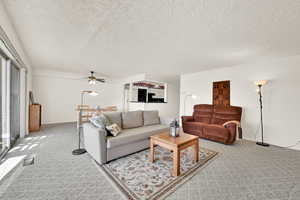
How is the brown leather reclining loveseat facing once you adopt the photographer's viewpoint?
facing the viewer and to the left of the viewer

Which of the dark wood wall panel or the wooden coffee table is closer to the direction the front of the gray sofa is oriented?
the wooden coffee table

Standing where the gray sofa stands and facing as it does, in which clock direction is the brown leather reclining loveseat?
The brown leather reclining loveseat is roughly at 10 o'clock from the gray sofa.

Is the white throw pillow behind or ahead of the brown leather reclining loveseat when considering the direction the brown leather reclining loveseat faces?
ahead

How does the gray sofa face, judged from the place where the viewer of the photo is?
facing the viewer and to the right of the viewer

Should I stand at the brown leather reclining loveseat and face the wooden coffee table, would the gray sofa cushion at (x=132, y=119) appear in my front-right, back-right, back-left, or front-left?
front-right

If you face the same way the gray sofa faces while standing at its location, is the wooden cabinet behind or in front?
behind

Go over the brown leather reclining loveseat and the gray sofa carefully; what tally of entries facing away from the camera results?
0

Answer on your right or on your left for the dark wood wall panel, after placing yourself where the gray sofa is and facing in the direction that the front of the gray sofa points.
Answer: on your left

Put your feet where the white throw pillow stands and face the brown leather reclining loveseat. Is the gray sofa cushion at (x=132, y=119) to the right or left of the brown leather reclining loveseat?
left

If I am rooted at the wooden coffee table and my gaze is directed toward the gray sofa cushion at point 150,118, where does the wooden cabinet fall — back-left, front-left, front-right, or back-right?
front-left

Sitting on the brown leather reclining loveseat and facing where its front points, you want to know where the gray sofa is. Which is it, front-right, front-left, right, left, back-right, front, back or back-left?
front
